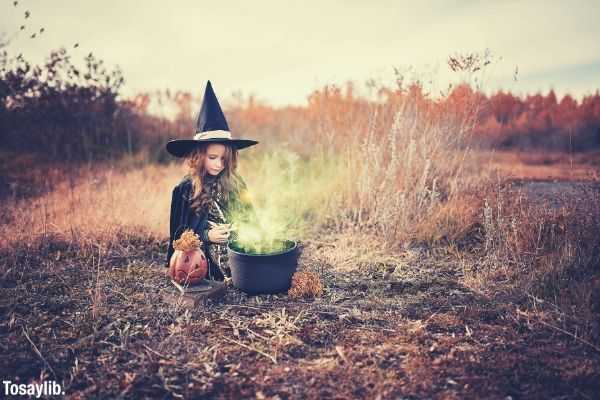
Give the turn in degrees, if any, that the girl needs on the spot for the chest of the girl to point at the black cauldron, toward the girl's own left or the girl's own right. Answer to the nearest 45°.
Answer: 0° — they already face it

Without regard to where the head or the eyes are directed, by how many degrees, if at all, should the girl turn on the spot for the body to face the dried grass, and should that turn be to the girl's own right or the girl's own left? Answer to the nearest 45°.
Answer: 0° — they already face it

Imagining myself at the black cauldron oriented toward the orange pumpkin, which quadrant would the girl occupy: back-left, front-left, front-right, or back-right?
front-right

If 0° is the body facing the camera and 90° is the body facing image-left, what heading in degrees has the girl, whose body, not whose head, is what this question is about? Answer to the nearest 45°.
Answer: approximately 315°

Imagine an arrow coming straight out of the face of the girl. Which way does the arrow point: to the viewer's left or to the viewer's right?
to the viewer's right
